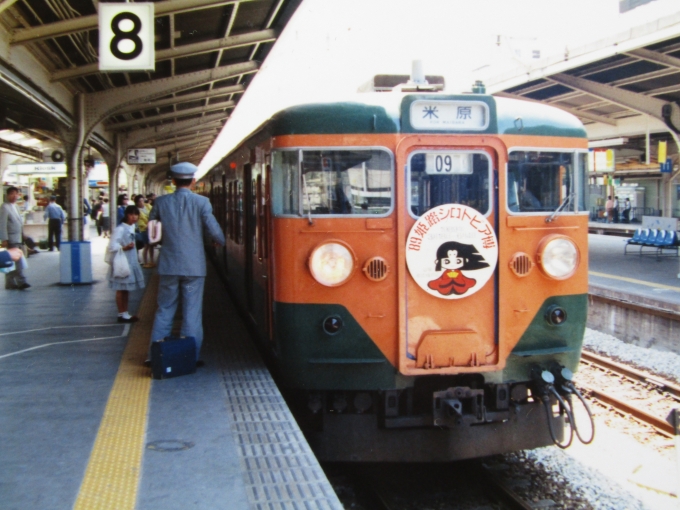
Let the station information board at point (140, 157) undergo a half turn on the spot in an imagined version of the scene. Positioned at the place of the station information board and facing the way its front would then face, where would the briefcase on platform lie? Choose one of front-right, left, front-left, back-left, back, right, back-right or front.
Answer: back

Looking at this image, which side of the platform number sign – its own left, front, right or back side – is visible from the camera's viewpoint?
front

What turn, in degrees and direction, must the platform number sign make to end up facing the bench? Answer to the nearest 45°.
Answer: approximately 135° to its left

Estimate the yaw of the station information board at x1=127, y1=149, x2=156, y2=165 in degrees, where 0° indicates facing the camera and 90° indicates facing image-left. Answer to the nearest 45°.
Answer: approximately 0°

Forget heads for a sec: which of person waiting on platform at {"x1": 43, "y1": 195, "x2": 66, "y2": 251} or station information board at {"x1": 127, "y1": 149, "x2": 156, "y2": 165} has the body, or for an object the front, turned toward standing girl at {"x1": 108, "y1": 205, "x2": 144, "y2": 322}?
the station information board

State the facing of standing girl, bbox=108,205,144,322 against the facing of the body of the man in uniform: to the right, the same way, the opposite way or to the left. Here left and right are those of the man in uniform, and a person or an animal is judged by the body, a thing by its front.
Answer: to the right

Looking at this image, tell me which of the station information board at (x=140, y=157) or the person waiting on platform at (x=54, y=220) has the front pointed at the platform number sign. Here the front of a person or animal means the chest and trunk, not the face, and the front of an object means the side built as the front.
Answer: the station information board

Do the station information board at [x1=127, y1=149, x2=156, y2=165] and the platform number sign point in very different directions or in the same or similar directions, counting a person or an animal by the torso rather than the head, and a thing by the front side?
same or similar directions
